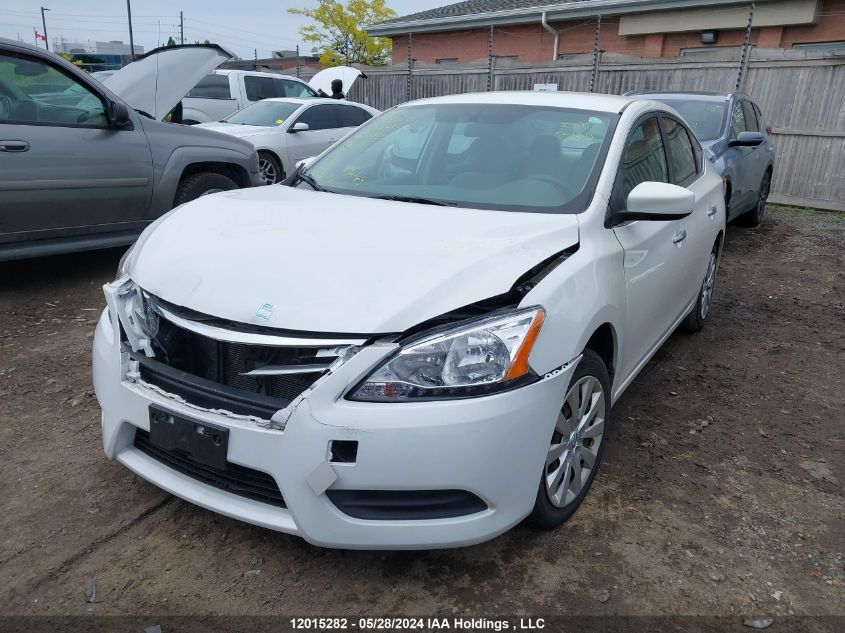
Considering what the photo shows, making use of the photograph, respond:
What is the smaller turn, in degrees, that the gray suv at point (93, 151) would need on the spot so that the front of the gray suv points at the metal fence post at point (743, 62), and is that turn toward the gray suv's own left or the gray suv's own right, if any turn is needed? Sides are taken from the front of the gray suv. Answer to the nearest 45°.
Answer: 0° — it already faces it

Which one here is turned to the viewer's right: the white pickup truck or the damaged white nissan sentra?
the white pickup truck

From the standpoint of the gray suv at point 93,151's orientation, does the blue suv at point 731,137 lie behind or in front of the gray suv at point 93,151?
in front

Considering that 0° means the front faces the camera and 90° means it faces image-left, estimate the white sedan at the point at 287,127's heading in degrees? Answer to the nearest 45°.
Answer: approximately 45°

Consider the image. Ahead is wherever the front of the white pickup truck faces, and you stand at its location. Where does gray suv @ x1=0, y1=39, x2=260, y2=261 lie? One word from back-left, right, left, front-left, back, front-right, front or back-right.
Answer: right

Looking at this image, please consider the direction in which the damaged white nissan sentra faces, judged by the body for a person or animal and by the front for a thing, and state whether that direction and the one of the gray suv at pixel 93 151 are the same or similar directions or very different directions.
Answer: very different directions

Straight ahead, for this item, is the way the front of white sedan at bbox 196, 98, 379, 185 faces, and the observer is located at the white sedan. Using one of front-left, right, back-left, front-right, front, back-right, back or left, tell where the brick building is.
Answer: back

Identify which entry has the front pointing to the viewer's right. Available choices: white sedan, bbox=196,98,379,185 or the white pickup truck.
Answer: the white pickup truck

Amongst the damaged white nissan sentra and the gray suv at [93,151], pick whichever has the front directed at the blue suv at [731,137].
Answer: the gray suv at [93,151]

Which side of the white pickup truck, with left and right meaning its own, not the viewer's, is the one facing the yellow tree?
left

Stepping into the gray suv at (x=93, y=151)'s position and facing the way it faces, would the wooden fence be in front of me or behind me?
in front

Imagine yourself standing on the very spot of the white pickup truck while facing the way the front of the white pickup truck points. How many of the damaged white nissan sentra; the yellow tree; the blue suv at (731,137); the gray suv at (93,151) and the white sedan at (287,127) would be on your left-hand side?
1

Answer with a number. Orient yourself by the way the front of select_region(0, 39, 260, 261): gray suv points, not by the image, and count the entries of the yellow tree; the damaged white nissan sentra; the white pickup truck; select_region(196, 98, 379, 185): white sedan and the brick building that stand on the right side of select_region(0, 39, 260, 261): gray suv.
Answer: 1

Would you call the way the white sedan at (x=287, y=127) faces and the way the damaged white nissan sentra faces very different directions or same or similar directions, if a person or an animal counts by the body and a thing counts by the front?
same or similar directions

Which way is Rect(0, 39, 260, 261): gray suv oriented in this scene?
to the viewer's right

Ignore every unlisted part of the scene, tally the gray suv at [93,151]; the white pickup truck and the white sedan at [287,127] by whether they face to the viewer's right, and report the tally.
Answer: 2

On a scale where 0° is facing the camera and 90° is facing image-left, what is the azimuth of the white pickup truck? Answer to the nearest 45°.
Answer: approximately 270°

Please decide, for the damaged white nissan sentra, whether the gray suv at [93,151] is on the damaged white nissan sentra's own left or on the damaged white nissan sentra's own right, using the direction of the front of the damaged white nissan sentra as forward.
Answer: on the damaged white nissan sentra's own right

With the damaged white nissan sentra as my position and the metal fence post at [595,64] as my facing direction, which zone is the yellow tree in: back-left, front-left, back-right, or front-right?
front-left
